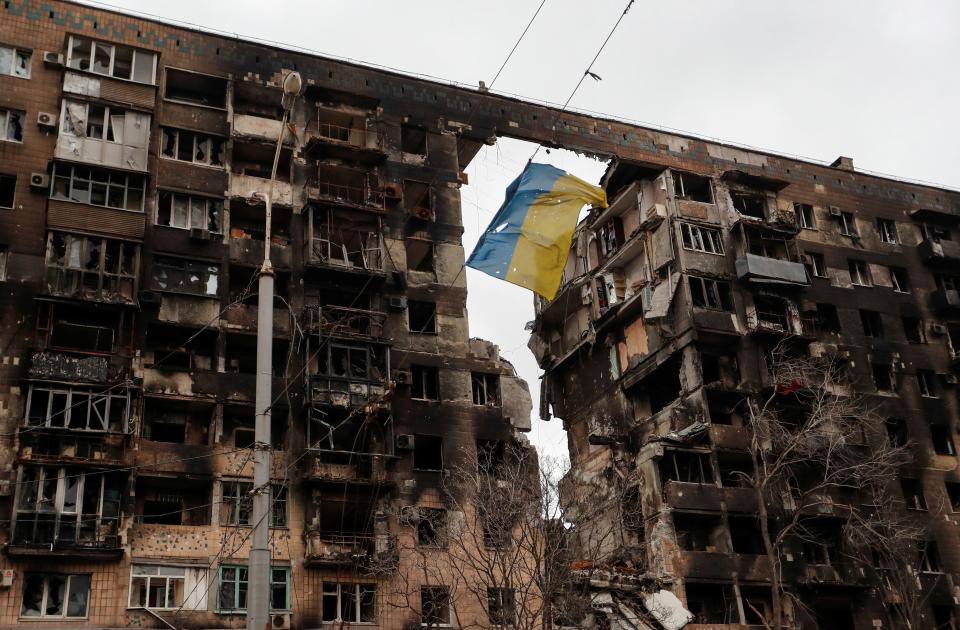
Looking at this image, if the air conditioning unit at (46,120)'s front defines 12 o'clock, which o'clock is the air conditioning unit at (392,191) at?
the air conditioning unit at (392,191) is roughly at 9 o'clock from the air conditioning unit at (46,120).

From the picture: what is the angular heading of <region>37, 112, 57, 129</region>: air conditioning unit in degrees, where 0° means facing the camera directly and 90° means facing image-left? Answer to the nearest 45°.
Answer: approximately 0°

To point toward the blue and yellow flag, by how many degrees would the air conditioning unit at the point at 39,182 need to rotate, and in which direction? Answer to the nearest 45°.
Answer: approximately 45° to its left

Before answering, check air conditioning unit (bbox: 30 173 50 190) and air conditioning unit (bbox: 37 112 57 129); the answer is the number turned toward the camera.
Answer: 2

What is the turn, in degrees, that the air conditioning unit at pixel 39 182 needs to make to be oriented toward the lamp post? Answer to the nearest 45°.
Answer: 0° — it already faces it

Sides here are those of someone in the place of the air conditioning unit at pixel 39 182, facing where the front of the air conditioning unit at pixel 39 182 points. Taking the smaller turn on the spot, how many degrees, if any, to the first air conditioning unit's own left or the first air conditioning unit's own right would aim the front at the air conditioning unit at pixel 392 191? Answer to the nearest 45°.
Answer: approximately 90° to the first air conditioning unit's own left
